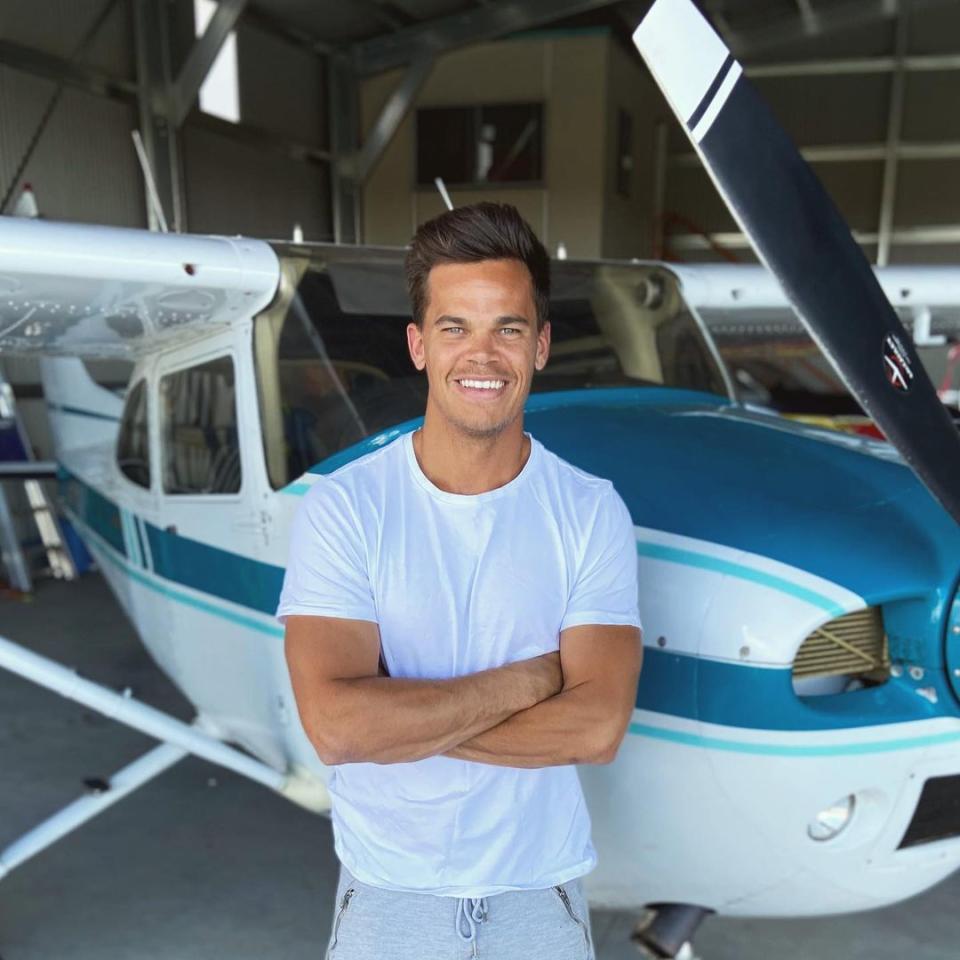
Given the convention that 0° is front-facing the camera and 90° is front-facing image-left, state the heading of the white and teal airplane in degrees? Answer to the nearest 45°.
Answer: approximately 315°

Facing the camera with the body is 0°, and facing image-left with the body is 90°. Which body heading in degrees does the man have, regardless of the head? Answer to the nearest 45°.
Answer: approximately 0°
